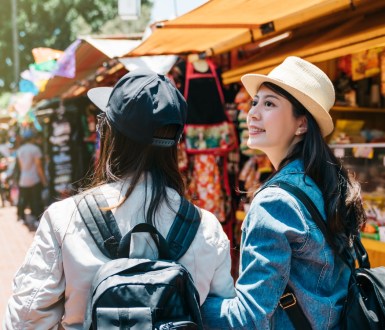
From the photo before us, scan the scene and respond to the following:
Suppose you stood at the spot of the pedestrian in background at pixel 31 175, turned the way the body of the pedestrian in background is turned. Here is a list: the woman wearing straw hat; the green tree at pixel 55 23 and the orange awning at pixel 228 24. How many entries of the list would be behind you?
2

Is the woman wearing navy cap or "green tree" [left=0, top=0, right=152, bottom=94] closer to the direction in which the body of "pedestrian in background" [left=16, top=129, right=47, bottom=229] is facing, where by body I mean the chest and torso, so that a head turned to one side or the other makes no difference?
the green tree

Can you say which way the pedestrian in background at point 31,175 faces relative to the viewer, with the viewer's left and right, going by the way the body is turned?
facing away from the viewer

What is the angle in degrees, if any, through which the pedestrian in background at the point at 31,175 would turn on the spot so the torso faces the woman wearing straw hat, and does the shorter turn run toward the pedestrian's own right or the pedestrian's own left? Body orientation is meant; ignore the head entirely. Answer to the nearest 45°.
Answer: approximately 180°

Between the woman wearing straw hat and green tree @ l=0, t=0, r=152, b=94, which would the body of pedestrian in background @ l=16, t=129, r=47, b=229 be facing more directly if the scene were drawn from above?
the green tree

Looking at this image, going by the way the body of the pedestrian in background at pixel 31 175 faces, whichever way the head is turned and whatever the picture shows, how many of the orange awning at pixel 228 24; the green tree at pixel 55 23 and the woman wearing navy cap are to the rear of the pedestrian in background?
2

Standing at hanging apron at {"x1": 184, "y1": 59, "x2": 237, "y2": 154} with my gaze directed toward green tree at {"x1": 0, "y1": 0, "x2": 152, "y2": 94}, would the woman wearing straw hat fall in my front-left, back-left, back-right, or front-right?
back-left

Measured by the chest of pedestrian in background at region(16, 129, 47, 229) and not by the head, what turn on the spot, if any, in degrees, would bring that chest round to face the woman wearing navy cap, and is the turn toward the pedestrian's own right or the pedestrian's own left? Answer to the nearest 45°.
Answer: approximately 180°

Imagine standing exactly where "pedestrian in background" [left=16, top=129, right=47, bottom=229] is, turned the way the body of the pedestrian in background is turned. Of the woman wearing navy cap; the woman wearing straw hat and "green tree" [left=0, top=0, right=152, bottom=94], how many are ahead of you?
1

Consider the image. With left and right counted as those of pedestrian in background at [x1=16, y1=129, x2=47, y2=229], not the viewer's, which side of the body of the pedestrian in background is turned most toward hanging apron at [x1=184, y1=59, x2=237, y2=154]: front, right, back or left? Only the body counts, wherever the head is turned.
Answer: back

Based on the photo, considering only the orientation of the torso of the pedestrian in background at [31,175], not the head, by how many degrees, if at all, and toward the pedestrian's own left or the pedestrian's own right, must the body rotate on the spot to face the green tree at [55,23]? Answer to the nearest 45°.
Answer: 0° — they already face it
